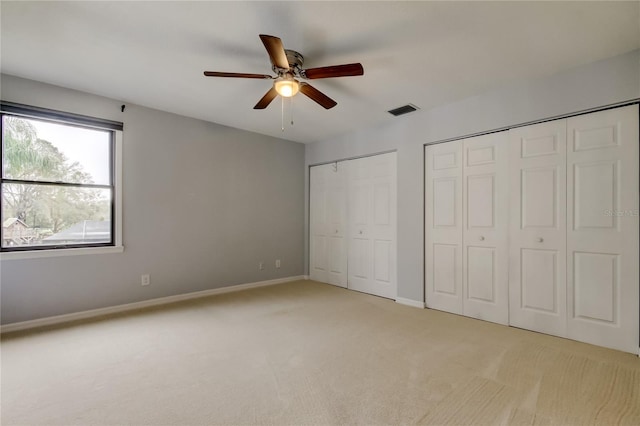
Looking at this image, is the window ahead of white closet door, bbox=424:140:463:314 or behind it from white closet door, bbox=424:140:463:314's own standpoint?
ahead

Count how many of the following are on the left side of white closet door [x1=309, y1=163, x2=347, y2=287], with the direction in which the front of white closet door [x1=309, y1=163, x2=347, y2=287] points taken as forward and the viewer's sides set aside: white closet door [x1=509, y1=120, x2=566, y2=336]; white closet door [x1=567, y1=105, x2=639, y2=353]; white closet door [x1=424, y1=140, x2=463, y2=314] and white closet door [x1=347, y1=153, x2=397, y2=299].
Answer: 4

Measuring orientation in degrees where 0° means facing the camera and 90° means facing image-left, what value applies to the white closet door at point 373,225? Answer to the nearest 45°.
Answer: approximately 45°

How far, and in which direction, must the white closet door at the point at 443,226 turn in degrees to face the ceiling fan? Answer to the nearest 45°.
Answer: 0° — it already faces it

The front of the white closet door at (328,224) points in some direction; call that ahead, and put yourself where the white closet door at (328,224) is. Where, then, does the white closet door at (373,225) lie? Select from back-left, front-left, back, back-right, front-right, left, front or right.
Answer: left

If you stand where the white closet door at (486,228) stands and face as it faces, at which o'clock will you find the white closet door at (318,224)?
the white closet door at (318,224) is roughly at 2 o'clock from the white closet door at (486,228).

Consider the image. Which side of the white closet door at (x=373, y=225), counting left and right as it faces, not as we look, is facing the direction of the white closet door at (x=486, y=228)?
left

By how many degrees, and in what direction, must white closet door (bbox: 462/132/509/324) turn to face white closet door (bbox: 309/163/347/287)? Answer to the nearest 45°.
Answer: approximately 45° to its right

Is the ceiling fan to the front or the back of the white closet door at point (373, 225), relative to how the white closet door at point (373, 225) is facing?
to the front

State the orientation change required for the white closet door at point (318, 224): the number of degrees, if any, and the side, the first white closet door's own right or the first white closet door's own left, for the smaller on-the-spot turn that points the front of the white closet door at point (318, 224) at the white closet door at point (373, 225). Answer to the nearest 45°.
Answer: approximately 90° to the first white closet door's own left

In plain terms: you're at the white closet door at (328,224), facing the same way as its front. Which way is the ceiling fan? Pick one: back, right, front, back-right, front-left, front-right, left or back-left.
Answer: front-left

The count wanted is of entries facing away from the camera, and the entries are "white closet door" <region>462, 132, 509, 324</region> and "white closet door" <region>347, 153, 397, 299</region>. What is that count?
0

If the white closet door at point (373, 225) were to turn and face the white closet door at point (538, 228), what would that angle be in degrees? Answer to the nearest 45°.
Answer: approximately 90° to its left

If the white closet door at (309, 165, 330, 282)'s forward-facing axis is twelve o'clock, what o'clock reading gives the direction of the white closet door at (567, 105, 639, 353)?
the white closet door at (567, 105, 639, 353) is roughly at 9 o'clock from the white closet door at (309, 165, 330, 282).

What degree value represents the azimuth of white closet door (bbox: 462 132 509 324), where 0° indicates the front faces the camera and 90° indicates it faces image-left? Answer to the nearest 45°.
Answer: approximately 45°

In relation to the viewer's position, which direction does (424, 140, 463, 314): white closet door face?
facing the viewer and to the left of the viewer

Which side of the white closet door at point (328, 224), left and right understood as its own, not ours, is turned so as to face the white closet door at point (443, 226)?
left
